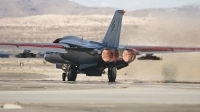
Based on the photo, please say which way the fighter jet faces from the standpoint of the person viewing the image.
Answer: facing away from the viewer and to the left of the viewer
